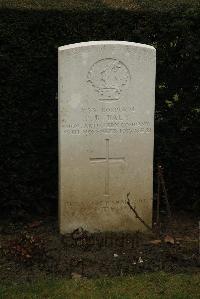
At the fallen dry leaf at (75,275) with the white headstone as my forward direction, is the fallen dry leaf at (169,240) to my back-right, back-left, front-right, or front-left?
front-right

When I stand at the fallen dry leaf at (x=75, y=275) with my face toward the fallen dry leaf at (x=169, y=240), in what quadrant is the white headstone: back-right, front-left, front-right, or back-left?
front-left

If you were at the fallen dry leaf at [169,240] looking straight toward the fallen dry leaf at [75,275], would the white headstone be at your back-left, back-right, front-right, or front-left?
front-right

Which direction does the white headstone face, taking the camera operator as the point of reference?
facing the viewer
